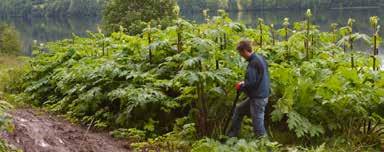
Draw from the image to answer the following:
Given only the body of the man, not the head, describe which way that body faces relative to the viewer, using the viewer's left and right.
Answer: facing to the left of the viewer

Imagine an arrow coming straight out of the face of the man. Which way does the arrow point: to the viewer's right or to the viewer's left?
to the viewer's left

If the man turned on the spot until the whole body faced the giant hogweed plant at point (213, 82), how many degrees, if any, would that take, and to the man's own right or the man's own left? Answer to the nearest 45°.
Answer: approximately 45° to the man's own right
